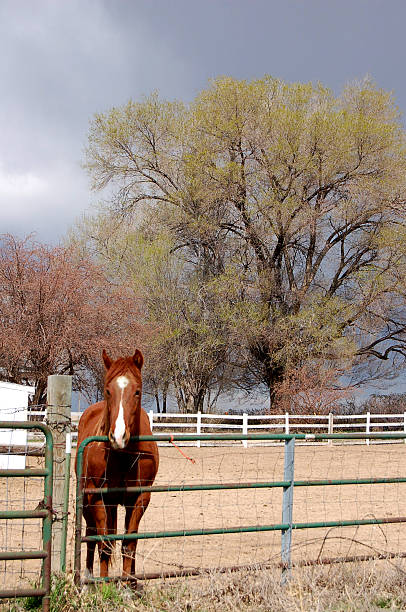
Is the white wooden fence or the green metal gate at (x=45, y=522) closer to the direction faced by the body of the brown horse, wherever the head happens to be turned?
the green metal gate

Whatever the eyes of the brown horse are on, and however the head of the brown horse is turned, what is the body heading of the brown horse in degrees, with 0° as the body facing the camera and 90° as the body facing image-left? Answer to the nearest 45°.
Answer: approximately 0°

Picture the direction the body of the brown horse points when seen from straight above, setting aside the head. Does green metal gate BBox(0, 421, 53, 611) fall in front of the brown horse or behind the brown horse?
in front

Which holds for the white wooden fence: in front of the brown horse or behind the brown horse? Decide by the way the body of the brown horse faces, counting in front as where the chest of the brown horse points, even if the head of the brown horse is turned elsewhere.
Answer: behind
